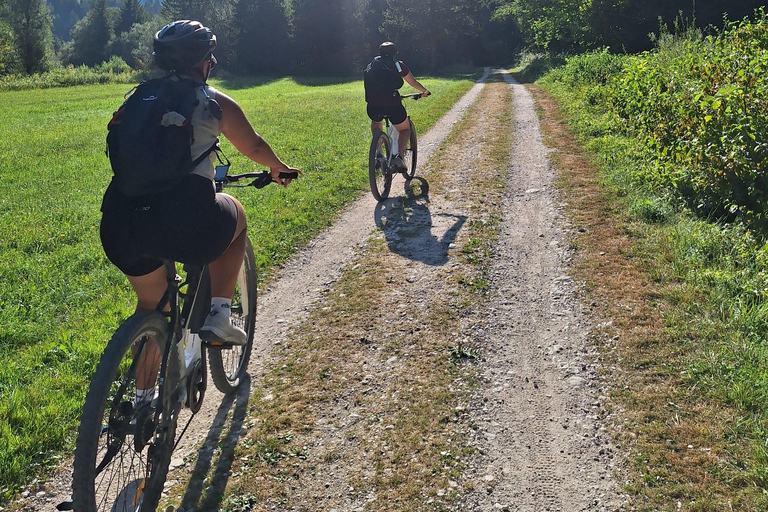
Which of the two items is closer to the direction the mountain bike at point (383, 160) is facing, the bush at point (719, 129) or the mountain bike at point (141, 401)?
the bush

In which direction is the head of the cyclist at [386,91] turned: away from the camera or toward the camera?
away from the camera

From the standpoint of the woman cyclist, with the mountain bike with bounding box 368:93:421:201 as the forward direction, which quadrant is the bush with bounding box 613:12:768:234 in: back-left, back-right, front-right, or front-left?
front-right

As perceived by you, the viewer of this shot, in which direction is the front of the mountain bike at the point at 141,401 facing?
facing away from the viewer and to the right of the viewer

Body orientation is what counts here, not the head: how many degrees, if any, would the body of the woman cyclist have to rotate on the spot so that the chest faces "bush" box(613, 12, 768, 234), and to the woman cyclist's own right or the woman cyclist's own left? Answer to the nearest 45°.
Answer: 0° — they already face it

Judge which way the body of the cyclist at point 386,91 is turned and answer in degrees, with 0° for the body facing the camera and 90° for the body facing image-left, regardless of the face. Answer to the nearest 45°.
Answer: approximately 225°

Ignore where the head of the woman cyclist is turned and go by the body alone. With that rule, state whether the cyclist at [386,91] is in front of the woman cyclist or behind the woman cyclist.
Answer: in front

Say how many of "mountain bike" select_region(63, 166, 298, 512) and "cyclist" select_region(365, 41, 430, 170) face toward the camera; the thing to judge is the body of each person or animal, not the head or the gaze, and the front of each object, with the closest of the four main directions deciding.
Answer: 0

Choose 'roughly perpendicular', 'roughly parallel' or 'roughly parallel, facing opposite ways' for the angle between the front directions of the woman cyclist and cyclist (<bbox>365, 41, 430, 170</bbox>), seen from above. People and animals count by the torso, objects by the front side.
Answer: roughly parallel

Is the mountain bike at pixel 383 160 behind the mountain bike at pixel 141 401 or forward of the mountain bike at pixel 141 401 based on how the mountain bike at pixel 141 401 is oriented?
forward

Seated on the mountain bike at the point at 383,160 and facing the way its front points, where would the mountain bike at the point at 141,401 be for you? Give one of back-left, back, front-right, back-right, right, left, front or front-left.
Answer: back-right

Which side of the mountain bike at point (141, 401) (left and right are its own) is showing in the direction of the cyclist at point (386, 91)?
front

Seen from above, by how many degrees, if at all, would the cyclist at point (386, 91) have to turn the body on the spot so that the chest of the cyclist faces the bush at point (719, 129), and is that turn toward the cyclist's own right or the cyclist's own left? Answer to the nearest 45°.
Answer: approximately 45° to the cyclist's own right

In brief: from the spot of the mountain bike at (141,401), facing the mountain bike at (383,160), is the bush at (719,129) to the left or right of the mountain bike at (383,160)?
right

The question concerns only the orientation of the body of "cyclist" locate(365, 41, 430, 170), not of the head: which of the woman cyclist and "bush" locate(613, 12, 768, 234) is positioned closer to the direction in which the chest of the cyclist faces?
the bush

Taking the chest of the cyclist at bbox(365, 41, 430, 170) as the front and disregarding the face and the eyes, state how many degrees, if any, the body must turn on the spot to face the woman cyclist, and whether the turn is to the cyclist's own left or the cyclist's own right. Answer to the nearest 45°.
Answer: approximately 135° to the cyclist's own right

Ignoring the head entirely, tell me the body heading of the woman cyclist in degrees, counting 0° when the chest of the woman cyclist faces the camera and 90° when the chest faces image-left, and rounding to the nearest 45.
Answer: approximately 225°

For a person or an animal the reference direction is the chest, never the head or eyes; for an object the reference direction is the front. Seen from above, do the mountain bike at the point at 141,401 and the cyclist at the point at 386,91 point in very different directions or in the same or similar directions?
same or similar directions

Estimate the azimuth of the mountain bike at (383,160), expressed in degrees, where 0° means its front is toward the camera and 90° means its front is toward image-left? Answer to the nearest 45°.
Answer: approximately 225°
